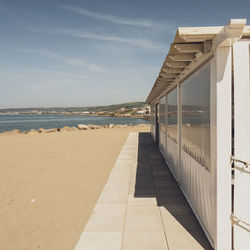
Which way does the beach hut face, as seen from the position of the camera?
facing to the left of the viewer
